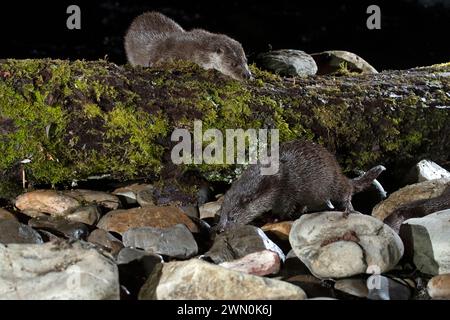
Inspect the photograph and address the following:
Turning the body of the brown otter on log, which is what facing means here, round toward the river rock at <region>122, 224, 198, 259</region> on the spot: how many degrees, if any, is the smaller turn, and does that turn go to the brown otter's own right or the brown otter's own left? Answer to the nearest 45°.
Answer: approximately 90° to the brown otter's own right

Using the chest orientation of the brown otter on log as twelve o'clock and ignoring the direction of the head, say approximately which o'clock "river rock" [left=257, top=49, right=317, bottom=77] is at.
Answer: The river rock is roughly at 11 o'clock from the brown otter on log.

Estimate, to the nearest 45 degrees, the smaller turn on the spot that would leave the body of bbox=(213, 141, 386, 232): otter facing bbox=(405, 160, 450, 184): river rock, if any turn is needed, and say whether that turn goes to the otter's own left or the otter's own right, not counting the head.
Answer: approximately 135° to the otter's own right

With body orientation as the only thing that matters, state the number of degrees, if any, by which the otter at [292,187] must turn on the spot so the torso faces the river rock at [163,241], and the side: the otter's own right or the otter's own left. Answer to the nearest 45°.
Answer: approximately 45° to the otter's own left

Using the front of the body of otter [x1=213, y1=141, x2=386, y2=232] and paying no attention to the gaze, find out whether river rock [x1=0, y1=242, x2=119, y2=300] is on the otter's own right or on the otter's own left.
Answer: on the otter's own left

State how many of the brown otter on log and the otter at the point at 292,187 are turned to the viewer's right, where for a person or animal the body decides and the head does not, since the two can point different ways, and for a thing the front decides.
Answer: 1

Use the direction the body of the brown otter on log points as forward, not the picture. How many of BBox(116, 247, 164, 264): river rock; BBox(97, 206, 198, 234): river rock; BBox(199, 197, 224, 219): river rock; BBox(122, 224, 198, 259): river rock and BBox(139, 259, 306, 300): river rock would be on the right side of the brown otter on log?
5

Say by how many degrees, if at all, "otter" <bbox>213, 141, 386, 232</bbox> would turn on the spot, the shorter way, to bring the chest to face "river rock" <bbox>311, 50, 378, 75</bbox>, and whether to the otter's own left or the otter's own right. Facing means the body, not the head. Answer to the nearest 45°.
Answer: approximately 90° to the otter's own right

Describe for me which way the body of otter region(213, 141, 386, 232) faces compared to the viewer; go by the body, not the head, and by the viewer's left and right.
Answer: facing to the left of the viewer

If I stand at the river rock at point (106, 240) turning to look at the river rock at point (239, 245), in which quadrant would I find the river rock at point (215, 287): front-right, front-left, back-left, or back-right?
front-right

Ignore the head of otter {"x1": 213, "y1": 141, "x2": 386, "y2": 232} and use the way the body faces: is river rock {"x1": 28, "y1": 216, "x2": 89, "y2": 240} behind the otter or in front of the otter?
in front

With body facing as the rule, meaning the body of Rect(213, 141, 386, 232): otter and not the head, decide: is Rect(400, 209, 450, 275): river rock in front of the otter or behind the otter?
behind

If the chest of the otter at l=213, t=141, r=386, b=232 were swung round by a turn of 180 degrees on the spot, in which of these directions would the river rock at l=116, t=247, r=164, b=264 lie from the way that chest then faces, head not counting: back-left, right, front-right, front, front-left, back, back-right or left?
back-right

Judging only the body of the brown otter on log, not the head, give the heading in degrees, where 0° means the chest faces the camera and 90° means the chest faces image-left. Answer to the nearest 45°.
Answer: approximately 270°

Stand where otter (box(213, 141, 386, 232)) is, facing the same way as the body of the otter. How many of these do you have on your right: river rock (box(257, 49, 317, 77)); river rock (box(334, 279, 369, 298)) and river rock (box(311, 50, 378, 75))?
2

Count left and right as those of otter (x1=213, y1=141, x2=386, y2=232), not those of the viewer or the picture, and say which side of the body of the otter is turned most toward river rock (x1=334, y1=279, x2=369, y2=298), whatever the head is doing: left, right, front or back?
left

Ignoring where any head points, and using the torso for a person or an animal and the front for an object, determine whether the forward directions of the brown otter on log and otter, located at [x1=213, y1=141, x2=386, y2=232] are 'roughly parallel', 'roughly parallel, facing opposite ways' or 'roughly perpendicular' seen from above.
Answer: roughly parallel, facing opposite ways

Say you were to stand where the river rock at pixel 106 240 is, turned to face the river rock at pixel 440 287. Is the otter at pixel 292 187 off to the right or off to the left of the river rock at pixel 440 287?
left
